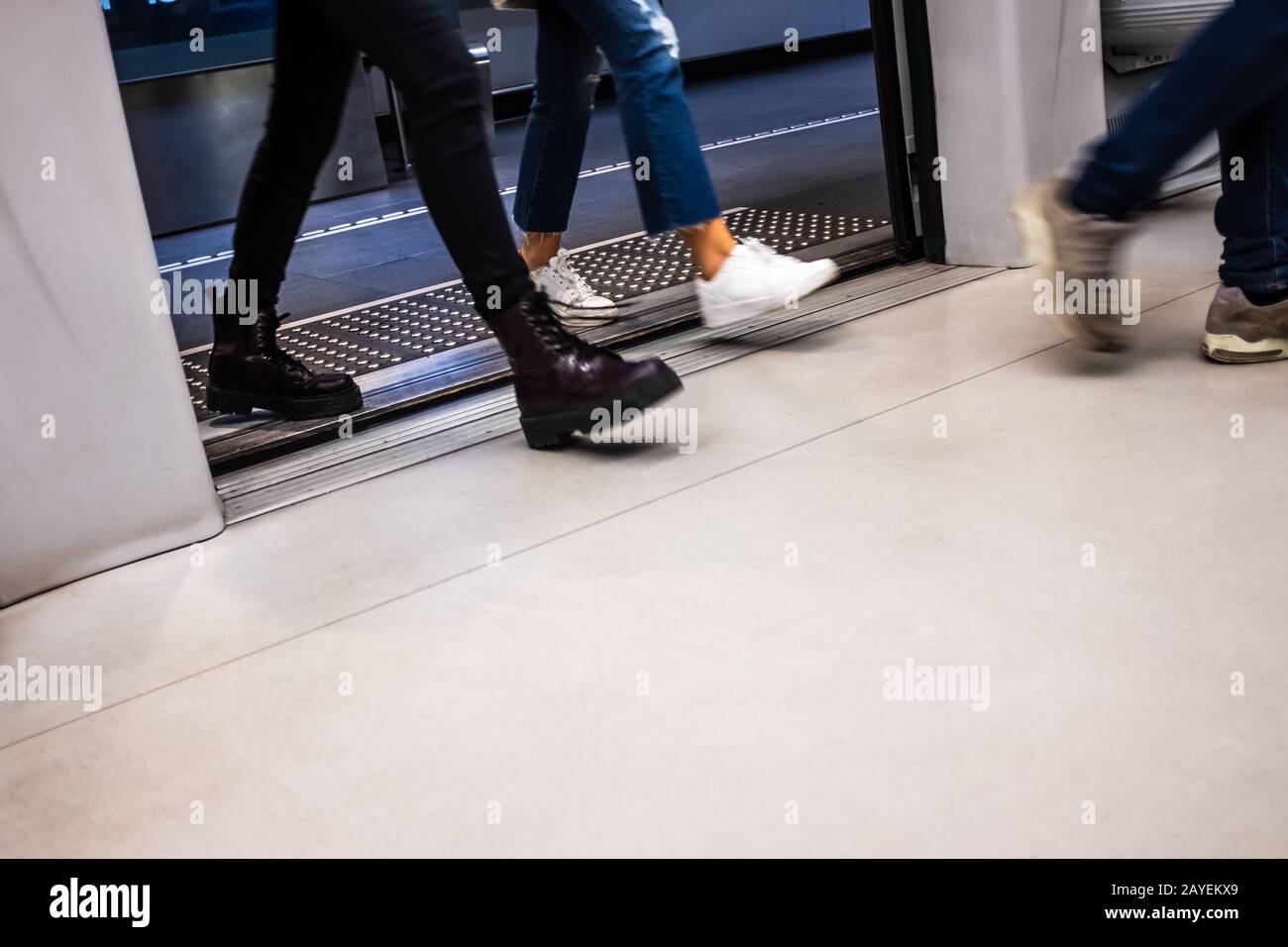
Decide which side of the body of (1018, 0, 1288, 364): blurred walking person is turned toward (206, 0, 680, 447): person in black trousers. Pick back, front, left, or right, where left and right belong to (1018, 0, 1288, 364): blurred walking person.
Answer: back

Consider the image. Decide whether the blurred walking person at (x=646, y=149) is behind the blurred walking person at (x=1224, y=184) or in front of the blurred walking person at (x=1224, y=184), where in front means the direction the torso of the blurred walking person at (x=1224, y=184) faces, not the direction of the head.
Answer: behind

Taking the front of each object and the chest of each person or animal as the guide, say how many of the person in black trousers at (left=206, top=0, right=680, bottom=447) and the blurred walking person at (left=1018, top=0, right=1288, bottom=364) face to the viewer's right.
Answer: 2

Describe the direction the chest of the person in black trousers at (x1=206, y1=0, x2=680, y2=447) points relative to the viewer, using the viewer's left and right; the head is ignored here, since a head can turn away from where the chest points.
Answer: facing to the right of the viewer

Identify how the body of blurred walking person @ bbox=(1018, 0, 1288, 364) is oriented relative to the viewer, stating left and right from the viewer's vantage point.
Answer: facing to the right of the viewer

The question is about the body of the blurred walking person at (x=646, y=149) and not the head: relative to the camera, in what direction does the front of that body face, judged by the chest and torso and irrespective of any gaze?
to the viewer's right

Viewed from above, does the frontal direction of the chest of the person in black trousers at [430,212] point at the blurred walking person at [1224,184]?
yes
